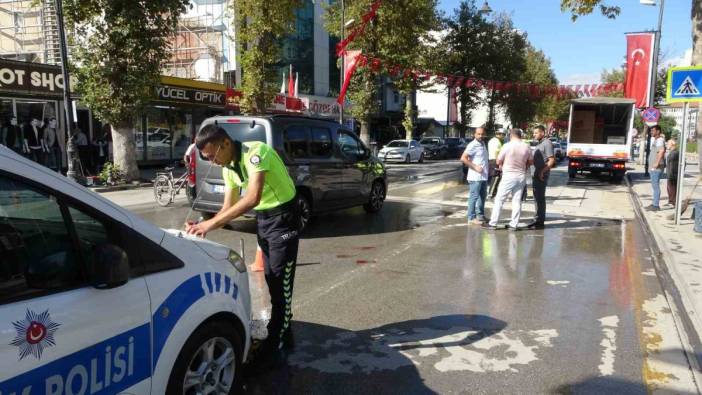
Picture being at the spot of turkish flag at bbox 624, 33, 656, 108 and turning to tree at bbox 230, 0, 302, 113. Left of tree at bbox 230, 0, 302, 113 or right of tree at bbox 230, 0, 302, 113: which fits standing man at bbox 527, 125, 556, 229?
left

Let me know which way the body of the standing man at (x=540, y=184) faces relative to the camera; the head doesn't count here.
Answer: to the viewer's left

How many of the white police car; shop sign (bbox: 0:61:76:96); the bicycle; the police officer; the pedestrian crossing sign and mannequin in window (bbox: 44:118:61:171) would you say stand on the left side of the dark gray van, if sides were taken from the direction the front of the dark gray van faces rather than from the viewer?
3

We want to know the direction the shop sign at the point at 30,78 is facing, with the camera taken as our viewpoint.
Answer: facing the viewer and to the right of the viewer

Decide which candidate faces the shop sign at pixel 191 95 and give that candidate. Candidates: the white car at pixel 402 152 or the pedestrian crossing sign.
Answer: the white car

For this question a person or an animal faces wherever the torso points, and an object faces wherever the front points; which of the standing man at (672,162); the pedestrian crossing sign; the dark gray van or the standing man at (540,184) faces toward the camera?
the pedestrian crossing sign

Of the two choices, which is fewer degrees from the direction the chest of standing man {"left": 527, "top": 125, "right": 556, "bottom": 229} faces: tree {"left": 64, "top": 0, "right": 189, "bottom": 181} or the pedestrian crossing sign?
the tree

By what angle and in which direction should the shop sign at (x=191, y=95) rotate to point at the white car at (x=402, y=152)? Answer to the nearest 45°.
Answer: approximately 90° to its left

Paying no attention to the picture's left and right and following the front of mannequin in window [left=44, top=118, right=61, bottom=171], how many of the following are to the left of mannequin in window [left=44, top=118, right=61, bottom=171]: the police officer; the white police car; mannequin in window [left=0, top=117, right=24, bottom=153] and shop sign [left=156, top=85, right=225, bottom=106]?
1

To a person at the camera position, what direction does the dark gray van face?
facing away from the viewer and to the right of the viewer

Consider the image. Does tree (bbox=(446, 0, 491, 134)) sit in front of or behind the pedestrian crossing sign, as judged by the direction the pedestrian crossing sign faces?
behind
